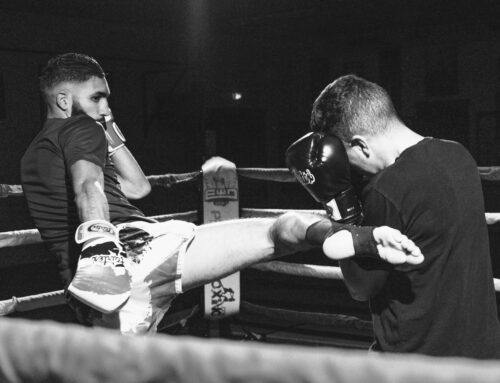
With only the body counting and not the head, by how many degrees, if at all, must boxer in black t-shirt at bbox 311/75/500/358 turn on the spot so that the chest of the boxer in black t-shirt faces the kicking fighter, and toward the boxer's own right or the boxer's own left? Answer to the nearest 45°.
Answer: approximately 45° to the boxer's own left

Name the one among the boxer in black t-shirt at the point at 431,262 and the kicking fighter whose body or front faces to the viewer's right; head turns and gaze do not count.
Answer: the kicking fighter

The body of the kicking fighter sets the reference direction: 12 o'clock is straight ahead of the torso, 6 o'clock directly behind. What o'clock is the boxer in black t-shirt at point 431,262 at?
The boxer in black t-shirt is roughly at 1 o'clock from the kicking fighter.

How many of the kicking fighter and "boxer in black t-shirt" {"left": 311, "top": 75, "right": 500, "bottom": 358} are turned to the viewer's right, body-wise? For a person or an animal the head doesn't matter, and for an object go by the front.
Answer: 1

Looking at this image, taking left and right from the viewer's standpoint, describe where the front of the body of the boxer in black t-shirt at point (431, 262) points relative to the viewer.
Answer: facing away from the viewer and to the left of the viewer

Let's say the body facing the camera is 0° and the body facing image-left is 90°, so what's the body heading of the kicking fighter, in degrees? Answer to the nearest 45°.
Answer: approximately 270°

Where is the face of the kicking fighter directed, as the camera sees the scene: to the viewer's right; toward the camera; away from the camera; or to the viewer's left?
to the viewer's right

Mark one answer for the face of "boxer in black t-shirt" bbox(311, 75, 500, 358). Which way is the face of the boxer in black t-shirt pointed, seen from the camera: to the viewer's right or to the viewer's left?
to the viewer's left
